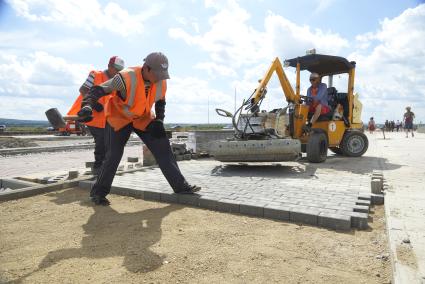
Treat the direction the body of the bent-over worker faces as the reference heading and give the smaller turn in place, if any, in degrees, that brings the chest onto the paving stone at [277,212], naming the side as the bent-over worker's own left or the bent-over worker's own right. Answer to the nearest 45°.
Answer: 0° — they already face it

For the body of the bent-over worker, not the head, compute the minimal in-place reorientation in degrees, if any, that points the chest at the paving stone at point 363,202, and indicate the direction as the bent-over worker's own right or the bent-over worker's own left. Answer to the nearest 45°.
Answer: approximately 45° to the bent-over worker's own left

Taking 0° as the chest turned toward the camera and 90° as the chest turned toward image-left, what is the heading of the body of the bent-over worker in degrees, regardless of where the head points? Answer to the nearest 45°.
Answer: approximately 315°

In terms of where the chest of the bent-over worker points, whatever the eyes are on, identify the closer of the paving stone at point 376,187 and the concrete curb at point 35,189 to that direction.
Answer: the paving stone

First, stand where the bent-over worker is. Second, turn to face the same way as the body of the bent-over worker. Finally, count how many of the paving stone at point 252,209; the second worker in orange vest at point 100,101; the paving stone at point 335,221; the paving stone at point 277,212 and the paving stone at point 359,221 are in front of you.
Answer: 4

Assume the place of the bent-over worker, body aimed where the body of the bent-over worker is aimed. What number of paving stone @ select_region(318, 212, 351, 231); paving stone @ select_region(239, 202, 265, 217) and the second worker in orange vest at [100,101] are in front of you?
2

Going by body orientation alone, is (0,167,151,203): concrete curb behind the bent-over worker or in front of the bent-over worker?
behind

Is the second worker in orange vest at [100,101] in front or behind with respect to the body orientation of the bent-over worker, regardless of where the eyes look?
behind

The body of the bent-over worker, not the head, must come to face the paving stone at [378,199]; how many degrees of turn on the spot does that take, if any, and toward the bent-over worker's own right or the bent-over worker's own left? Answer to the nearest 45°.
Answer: approximately 45° to the bent-over worker's own left

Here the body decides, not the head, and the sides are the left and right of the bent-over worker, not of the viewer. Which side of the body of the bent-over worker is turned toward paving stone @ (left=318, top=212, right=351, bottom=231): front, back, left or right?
front
